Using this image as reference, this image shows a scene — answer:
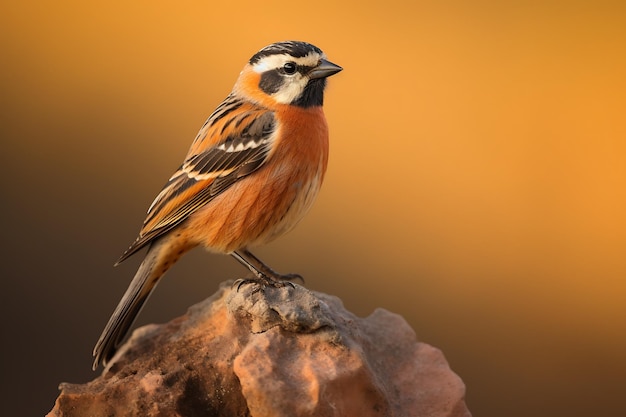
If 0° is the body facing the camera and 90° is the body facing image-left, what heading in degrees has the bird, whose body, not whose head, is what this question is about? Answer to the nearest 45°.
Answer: approximately 270°
